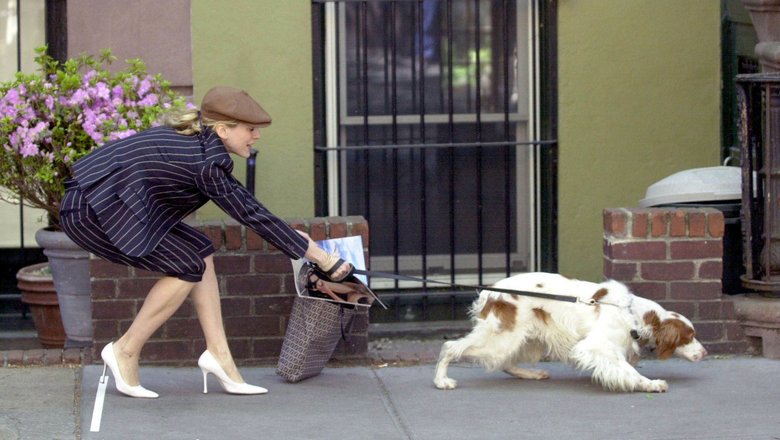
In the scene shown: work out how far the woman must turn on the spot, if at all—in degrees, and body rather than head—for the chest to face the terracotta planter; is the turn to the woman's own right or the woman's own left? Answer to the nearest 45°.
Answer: approximately 135° to the woman's own left

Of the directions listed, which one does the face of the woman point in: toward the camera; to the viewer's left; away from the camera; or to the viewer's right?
to the viewer's right

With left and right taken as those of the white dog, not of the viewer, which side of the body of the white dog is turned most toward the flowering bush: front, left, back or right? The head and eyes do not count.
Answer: back

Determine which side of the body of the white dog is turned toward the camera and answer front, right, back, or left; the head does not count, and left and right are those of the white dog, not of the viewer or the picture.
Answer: right

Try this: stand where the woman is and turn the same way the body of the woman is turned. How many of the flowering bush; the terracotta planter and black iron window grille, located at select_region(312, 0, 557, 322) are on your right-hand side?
0

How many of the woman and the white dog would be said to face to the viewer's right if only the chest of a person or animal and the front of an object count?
2

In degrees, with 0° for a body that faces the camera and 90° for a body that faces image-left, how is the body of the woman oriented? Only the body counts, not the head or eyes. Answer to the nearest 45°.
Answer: approximately 270°

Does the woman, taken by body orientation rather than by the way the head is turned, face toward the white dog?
yes

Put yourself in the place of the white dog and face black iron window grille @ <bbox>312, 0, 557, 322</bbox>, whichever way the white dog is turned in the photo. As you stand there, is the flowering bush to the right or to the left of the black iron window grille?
left

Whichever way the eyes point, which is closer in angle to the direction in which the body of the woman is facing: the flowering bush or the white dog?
the white dog

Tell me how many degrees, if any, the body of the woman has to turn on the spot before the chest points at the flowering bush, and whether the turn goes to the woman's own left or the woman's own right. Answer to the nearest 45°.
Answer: approximately 135° to the woman's own left

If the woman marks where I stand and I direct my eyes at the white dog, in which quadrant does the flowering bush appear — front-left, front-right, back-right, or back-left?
back-left

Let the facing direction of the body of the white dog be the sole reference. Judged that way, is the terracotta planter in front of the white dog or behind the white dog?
behind

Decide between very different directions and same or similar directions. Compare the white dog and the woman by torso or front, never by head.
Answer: same or similar directions
